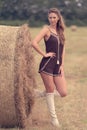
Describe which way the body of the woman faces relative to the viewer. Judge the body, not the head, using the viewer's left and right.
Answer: facing the viewer and to the right of the viewer

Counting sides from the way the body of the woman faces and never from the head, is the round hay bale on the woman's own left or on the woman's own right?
on the woman's own right
